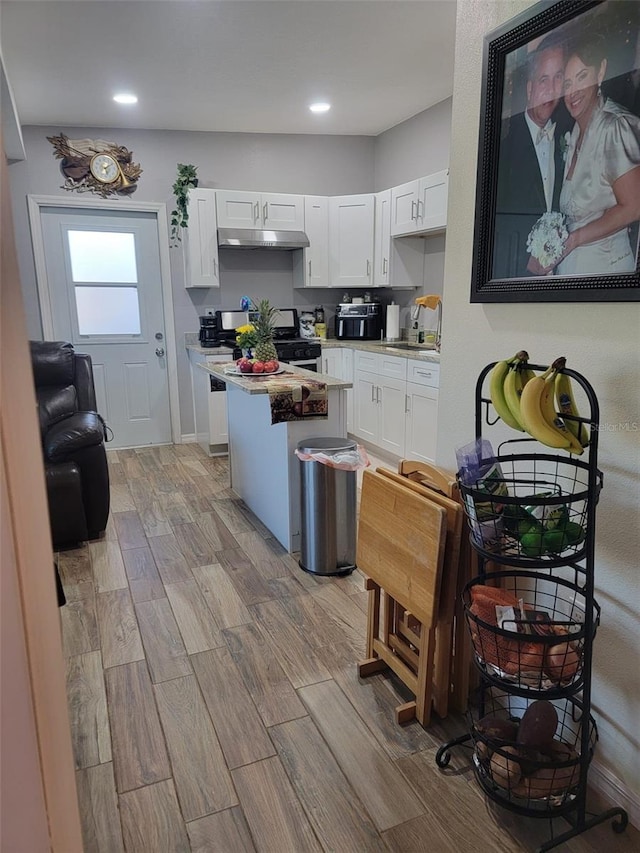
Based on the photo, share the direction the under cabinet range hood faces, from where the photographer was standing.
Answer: facing the viewer

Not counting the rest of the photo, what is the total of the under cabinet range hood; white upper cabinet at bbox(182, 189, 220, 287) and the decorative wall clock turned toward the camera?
3

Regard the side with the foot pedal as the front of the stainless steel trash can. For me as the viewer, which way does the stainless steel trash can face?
facing the viewer and to the right of the viewer

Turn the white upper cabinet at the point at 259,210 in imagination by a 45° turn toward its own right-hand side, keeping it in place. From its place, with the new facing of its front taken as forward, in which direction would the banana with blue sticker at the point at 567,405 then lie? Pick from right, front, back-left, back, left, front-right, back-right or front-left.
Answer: front-left

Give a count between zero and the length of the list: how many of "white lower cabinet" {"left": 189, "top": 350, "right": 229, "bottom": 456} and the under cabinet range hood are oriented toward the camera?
2

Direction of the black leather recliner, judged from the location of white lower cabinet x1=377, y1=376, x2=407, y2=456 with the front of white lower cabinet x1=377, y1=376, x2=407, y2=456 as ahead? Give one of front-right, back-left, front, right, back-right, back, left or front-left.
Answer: front

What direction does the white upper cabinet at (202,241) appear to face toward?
toward the camera

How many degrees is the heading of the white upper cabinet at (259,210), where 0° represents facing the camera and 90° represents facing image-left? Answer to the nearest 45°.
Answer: approximately 0°

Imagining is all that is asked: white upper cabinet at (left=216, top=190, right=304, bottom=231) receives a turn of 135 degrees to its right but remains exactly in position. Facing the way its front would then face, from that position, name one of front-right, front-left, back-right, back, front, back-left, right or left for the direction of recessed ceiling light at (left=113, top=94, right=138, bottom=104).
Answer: left

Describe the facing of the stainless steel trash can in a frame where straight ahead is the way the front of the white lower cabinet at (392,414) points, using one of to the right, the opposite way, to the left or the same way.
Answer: to the left

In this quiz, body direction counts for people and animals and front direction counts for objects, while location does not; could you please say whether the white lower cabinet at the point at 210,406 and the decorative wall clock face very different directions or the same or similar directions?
same or similar directions

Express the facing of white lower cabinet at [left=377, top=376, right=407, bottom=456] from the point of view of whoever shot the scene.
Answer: facing the viewer and to the left of the viewer

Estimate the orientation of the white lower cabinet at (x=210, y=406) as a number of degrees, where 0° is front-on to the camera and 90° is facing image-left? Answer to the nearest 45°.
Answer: approximately 0°

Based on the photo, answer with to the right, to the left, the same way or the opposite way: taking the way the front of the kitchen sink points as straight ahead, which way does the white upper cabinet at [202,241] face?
to the left

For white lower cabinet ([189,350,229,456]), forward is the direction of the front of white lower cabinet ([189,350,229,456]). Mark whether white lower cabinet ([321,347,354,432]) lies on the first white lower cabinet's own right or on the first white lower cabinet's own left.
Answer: on the first white lower cabinet's own left

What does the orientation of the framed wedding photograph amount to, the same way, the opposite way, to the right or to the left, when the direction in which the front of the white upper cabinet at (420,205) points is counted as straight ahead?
the same way

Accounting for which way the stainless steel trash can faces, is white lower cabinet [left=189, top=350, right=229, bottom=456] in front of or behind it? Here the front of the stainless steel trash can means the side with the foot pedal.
behind

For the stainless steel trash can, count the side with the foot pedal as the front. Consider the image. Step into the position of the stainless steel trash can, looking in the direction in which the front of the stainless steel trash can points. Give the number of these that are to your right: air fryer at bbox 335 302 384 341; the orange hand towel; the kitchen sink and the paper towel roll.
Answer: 0

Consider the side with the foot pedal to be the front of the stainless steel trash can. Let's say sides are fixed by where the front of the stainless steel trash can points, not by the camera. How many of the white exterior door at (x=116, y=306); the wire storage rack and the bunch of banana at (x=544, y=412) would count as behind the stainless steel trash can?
1
